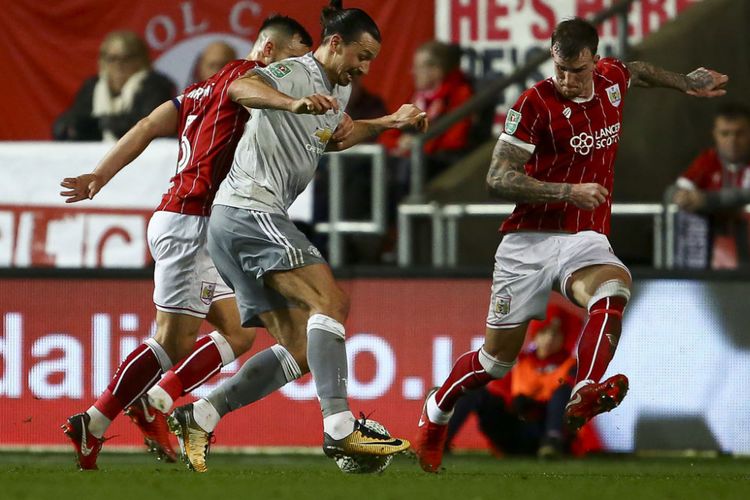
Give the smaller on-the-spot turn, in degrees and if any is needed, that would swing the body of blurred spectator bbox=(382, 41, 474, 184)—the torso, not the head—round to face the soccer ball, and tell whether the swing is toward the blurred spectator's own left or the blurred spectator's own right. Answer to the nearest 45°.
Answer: approximately 45° to the blurred spectator's own left

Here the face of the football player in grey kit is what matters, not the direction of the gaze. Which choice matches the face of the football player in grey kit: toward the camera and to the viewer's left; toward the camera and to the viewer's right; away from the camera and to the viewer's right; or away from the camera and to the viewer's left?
toward the camera and to the viewer's right

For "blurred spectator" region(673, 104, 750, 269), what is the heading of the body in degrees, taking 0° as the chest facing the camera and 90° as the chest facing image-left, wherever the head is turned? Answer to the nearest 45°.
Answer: approximately 0°

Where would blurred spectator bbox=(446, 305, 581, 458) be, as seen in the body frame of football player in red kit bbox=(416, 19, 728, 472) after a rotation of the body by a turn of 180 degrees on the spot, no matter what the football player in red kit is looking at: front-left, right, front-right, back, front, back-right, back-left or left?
front-right

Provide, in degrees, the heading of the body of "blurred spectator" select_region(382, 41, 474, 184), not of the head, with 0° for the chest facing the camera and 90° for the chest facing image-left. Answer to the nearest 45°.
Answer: approximately 45°

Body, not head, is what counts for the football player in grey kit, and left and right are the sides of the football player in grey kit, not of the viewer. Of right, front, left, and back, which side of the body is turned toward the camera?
right

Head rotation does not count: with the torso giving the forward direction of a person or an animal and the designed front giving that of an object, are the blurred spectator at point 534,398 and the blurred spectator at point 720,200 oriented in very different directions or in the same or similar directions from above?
same or similar directions

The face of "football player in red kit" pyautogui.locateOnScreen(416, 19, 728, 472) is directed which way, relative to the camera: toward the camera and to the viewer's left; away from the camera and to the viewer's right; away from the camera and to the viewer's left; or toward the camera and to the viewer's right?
toward the camera and to the viewer's left

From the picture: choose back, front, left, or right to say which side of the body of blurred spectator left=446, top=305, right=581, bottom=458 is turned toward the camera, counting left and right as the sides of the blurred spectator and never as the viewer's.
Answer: front

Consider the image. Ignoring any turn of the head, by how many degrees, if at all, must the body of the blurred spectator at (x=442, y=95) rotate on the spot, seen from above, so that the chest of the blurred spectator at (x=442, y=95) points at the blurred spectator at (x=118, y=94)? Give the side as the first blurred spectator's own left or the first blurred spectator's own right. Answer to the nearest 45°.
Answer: approximately 45° to the first blurred spectator's own right
